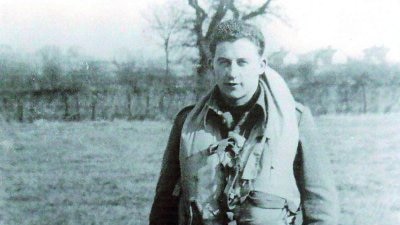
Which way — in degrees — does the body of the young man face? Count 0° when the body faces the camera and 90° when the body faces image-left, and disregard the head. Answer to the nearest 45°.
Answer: approximately 0°
